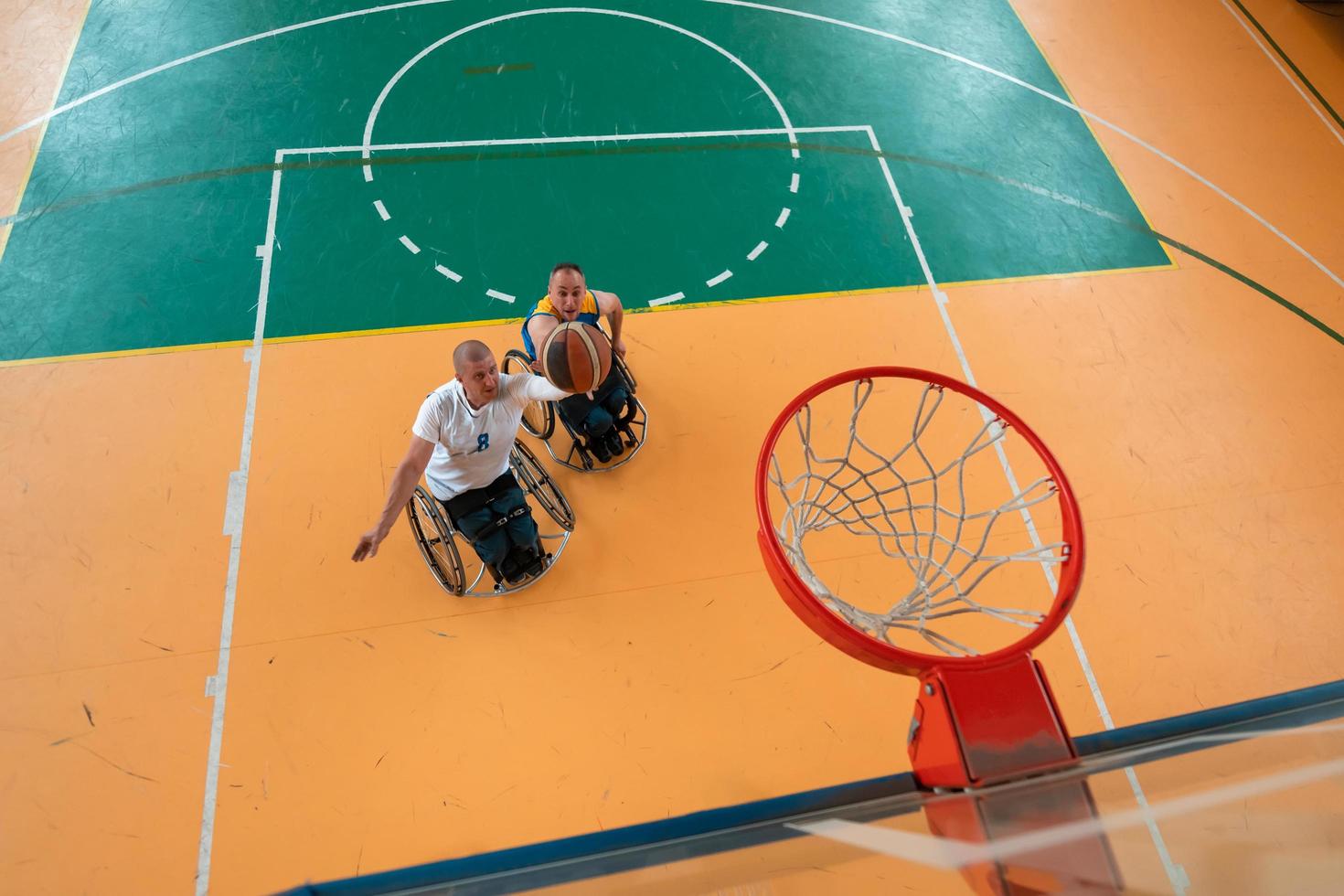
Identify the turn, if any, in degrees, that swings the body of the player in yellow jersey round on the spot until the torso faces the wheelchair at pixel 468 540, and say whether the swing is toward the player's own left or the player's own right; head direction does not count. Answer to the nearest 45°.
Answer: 0° — they already face it

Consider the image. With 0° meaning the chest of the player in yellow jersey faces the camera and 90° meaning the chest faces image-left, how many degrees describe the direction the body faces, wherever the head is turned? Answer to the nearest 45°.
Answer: approximately 0°

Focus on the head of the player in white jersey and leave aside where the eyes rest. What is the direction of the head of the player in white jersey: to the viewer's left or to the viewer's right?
to the viewer's right
